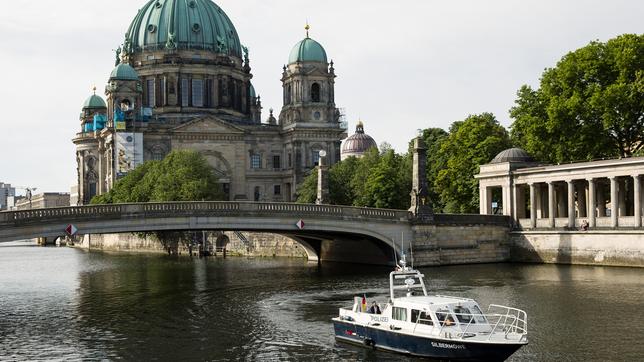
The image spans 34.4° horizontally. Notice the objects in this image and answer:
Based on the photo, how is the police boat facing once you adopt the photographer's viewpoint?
facing the viewer and to the right of the viewer
